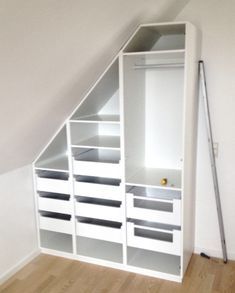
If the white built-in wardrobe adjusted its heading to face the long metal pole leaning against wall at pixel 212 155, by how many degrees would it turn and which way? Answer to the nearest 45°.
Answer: approximately 135° to its left

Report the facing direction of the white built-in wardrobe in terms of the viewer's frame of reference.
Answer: facing the viewer and to the left of the viewer
